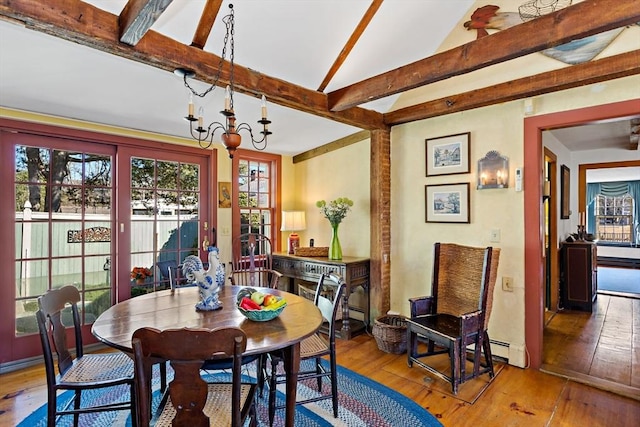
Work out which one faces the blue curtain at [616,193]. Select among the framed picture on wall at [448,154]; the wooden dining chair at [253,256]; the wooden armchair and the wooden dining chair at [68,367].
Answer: the wooden dining chair at [68,367]

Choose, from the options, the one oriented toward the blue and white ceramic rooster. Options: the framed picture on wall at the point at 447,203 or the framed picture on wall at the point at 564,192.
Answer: the framed picture on wall at the point at 447,203

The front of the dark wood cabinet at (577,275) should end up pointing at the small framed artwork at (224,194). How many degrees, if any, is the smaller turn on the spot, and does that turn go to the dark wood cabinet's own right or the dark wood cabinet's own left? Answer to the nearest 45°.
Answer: approximately 135° to the dark wood cabinet's own right

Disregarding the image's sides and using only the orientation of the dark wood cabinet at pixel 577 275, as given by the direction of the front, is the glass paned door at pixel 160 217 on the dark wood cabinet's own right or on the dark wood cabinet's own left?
on the dark wood cabinet's own right

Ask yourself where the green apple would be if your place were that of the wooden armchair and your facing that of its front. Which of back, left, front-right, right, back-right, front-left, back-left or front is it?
front

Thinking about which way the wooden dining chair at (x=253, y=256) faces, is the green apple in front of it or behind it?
in front

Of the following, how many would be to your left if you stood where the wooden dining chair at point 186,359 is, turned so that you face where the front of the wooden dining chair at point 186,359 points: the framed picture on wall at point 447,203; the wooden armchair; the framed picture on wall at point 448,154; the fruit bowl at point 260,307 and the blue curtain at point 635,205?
0

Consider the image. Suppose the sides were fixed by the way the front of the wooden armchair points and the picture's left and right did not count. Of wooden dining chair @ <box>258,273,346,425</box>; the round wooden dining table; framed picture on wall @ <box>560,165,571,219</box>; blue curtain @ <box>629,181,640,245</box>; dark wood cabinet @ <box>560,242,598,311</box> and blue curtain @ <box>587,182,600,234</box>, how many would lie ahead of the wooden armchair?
2

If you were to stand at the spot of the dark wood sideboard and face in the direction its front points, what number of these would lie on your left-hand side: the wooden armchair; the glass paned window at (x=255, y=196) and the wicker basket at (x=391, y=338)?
2

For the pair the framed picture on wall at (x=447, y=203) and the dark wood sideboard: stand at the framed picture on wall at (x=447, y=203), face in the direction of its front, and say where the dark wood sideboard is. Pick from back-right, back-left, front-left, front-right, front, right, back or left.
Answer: front-right

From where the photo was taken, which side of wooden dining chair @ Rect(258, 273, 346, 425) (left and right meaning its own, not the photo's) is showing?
left

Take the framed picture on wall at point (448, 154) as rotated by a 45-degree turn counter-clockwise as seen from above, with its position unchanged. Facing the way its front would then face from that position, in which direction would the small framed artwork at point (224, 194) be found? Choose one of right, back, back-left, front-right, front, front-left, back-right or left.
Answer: right
